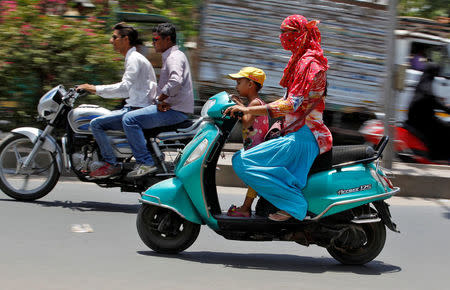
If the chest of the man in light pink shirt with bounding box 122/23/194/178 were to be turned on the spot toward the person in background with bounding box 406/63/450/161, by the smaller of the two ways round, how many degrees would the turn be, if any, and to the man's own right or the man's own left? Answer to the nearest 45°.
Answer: approximately 135° to the man's own right

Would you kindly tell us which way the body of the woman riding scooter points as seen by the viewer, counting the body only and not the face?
to the viewer's left

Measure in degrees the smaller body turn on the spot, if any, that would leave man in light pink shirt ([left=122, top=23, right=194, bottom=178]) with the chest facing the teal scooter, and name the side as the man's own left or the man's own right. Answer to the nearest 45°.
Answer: approximately 135° to the man's own left

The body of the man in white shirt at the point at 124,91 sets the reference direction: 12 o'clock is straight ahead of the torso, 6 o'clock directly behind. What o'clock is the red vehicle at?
The red vehicle is roughly at 5 o'clock from the man in white shirt.

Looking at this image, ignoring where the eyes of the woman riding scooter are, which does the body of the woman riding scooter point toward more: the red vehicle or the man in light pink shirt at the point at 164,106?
the man in light pink shirt

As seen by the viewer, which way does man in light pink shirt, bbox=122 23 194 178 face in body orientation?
to the viewer's left

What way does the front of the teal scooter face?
to the viewer's left
